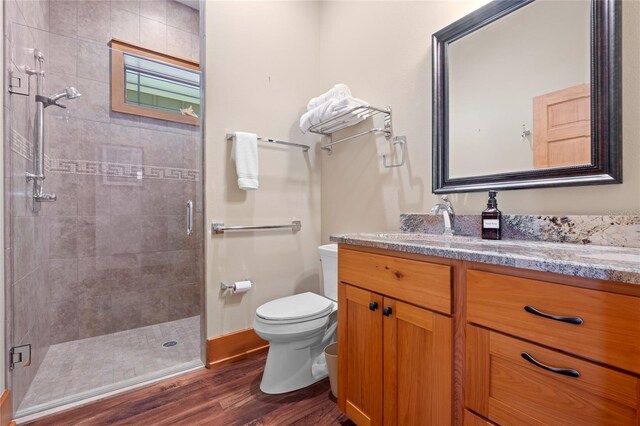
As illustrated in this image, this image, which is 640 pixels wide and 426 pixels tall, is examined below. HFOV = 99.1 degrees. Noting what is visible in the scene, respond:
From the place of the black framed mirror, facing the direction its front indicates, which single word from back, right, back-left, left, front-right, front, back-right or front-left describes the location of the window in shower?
front-right

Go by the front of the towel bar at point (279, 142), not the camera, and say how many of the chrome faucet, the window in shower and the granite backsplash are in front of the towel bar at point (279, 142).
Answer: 2

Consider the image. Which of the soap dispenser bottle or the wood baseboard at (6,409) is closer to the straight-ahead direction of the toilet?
the wood baseboard

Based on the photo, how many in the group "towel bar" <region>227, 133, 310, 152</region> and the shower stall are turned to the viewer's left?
0

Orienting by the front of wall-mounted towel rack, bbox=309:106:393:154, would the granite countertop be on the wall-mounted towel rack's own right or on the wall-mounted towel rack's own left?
on the wall-mounted towel rack's own left

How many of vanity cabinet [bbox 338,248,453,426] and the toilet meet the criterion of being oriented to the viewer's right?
0

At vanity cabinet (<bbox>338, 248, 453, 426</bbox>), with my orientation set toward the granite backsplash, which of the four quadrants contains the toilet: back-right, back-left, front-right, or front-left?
back-left
